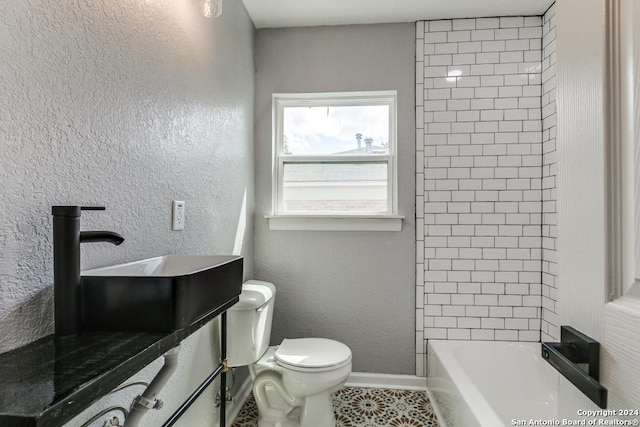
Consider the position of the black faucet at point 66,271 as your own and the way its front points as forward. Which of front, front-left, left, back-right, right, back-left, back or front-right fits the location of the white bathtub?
front

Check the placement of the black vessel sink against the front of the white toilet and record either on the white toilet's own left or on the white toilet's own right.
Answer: on the white toilet's own right

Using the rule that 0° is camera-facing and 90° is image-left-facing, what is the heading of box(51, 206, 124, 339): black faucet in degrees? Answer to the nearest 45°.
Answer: approximately 270°

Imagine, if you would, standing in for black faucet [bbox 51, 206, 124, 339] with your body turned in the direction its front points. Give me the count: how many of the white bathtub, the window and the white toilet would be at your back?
0

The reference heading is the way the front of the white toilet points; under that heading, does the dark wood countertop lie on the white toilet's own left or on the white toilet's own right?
on the white toilet's own right
